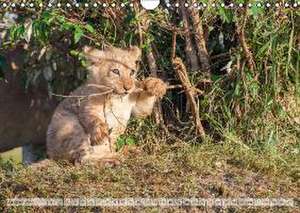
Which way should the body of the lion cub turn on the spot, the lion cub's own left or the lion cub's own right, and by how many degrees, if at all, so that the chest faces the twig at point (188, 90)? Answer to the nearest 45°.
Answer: approximately 45° to the lion cub's own left

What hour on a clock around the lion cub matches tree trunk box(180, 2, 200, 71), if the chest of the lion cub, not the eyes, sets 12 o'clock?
The tree trunk is roughly at 10 o'clock from the lion cub.

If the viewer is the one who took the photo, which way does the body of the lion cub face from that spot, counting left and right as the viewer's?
facing the viewer and to the right of the viewer

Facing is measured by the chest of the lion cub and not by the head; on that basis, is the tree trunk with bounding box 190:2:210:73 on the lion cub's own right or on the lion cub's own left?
on the lion cub's own left
